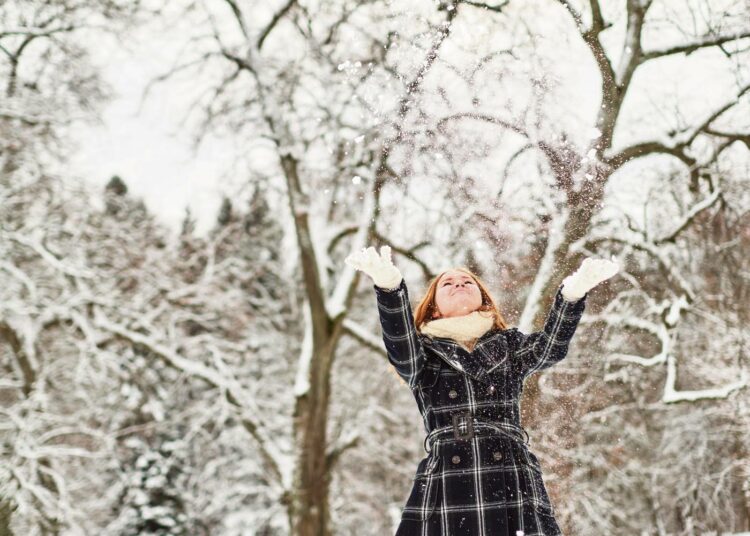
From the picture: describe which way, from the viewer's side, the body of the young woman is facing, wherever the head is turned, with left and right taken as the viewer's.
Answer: facing the viewer
